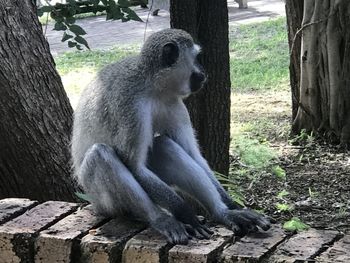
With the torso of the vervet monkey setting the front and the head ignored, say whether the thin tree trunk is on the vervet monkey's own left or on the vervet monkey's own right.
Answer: on the vervet monkey's own left

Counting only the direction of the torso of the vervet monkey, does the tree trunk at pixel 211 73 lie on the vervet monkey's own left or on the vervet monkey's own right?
on the vervet monkey's own left

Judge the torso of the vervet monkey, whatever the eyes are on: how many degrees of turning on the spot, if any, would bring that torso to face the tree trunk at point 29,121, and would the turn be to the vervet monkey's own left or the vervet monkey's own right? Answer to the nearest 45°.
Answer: approximately 180°

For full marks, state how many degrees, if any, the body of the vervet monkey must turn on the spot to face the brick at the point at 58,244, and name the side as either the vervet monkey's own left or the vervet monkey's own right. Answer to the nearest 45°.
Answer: approximately 90° to the vervet monkey's own right

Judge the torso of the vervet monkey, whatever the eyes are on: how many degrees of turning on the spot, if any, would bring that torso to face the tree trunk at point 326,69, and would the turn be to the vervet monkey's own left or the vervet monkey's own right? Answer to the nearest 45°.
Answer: approximately 90° to the vervet monkey's own left

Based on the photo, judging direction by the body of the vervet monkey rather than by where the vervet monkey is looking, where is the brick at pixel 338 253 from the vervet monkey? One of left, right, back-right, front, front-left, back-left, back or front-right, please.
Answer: front

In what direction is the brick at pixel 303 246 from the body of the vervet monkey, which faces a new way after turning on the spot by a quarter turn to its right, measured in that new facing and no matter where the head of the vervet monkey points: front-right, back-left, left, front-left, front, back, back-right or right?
left

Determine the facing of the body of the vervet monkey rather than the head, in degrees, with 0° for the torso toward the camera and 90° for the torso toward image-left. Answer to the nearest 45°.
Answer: approximately 315°

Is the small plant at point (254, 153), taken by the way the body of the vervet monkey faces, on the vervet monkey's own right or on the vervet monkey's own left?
on the vervet monkey's own left

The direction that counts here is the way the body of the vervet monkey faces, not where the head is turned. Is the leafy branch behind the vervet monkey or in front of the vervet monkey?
behind
